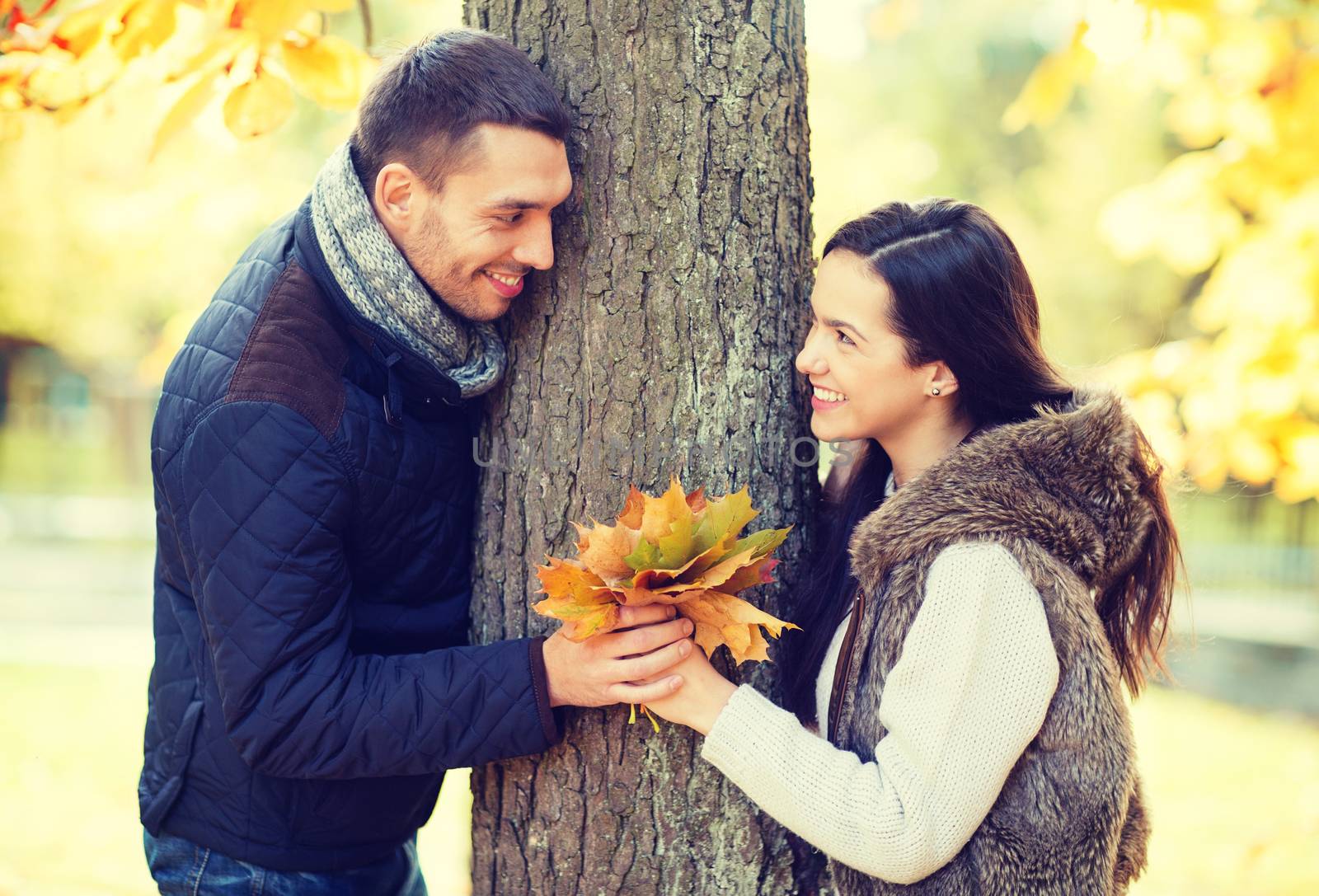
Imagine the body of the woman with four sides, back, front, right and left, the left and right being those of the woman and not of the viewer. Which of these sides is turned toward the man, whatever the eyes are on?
front

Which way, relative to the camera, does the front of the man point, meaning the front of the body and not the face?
to the viewer's right

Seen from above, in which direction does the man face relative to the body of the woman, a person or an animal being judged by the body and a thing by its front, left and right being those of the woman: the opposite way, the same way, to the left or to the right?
the opposite way

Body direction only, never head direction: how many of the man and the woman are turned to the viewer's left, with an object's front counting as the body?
1

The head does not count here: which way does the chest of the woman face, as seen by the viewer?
to the viewer's left

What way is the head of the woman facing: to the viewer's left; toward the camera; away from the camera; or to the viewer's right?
to the viewer's left
